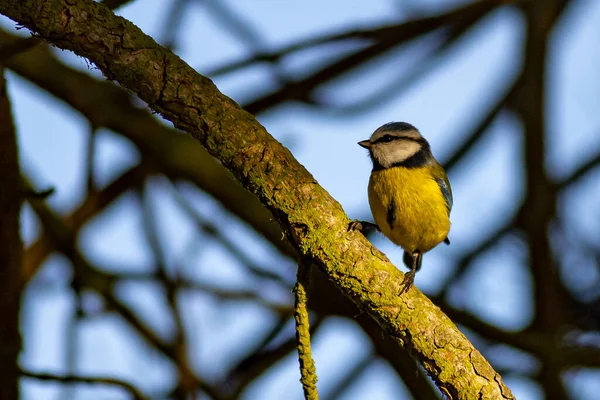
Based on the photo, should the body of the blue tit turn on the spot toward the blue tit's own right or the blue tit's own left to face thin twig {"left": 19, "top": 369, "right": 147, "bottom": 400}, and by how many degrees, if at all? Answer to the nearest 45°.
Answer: approximately 90° to the blue tit's own right

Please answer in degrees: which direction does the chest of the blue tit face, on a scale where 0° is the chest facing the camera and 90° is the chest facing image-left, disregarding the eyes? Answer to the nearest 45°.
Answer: approximately 45°
